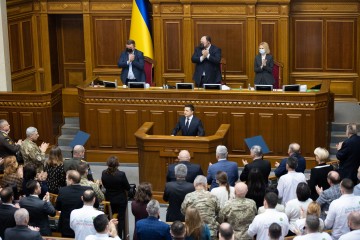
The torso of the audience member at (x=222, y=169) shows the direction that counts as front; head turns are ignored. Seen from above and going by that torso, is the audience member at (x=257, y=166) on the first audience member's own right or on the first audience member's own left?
on the first audience member's own right

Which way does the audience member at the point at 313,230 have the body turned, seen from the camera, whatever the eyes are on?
away from the camera

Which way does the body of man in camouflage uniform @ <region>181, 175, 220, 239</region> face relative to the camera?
away from the camera

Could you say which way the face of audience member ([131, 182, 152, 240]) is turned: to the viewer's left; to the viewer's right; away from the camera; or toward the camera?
away from the camera

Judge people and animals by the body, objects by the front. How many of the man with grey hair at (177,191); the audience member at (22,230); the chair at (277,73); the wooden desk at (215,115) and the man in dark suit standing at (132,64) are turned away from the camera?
2

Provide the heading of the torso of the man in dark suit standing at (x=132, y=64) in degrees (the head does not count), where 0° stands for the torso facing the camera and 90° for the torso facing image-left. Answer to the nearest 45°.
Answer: approximately 0°

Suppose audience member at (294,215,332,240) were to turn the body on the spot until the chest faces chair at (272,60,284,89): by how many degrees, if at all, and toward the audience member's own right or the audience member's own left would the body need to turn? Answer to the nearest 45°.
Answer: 0° — they already face it

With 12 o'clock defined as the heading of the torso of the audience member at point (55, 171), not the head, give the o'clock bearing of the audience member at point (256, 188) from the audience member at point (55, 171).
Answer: the audience member at point (256, 188) is roughly at 4 o'clock from the audience member at point (55, 171).

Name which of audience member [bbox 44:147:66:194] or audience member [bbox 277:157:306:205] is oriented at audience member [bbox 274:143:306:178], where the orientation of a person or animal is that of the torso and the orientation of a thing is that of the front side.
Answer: audience member [bbox 277:157:306:205]

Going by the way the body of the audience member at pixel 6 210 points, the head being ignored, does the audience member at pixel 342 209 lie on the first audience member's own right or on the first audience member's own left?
on the first audience member's own right

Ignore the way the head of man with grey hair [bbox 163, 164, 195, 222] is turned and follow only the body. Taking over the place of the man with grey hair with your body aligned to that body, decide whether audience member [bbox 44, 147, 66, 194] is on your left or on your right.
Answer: on your left

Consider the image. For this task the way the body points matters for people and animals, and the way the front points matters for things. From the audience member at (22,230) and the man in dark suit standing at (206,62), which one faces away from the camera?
the audience member
